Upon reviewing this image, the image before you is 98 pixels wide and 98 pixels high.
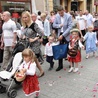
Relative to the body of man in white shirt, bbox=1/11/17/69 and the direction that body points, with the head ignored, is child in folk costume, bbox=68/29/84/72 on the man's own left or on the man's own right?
on the man's own left

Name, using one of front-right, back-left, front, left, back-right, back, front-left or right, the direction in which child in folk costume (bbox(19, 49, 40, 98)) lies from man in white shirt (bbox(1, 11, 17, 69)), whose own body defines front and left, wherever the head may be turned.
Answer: front-left

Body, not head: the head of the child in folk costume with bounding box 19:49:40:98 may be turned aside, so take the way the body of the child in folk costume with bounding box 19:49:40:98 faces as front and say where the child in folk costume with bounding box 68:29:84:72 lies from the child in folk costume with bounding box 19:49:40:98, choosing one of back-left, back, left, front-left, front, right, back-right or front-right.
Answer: back

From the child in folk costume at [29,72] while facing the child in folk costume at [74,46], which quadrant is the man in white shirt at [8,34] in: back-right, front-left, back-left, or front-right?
front-left

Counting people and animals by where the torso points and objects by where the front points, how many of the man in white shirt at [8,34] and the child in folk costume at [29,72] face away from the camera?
0

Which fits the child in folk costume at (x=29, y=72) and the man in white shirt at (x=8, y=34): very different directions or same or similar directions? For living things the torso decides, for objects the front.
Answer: same or similar directions

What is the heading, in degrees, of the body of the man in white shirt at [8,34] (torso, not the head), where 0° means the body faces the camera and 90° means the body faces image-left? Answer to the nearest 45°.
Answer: approximately 45°

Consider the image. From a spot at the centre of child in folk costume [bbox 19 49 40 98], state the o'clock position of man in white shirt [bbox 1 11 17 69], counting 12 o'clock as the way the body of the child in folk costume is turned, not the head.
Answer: The man in white shirt is roughly at 4 o'clock from the child in folk costume.
